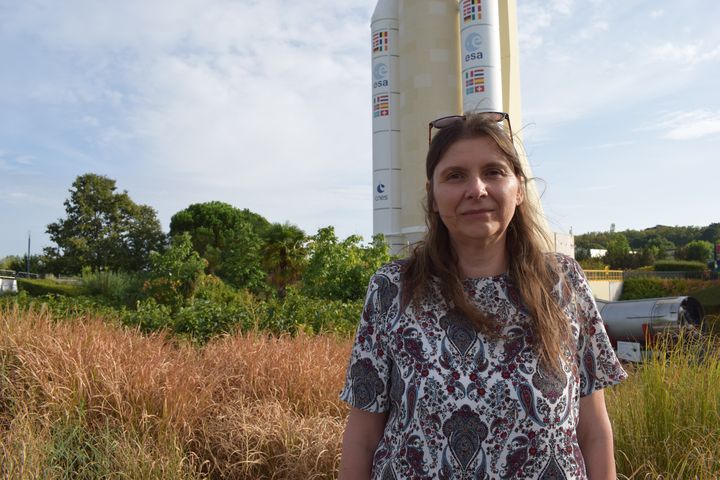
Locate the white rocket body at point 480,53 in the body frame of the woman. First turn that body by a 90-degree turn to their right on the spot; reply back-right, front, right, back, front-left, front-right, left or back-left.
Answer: right

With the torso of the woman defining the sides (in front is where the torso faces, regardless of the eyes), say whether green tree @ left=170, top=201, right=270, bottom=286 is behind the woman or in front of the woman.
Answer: behind

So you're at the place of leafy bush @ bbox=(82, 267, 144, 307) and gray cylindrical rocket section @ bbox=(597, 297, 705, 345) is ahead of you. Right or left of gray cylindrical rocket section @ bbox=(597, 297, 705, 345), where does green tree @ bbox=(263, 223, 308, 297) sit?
left

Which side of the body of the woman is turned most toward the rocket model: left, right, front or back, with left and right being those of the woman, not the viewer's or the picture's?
back

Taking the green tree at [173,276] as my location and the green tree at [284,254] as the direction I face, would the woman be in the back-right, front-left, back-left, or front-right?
back-right

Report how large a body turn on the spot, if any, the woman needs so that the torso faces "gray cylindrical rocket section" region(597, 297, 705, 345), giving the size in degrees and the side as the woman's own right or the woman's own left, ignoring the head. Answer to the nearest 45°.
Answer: approximately 180°

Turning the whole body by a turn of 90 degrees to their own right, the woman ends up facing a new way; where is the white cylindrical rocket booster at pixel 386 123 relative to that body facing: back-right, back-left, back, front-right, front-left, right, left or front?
right

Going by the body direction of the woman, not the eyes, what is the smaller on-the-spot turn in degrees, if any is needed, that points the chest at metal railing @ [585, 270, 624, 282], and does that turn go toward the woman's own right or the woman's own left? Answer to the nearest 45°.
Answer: approximately 180°

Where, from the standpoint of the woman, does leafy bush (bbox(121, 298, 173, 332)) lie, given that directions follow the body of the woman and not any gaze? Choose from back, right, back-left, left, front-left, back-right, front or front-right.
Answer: back-right

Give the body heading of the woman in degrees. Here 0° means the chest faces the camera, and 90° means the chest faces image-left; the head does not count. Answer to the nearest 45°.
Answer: approximately 0°
